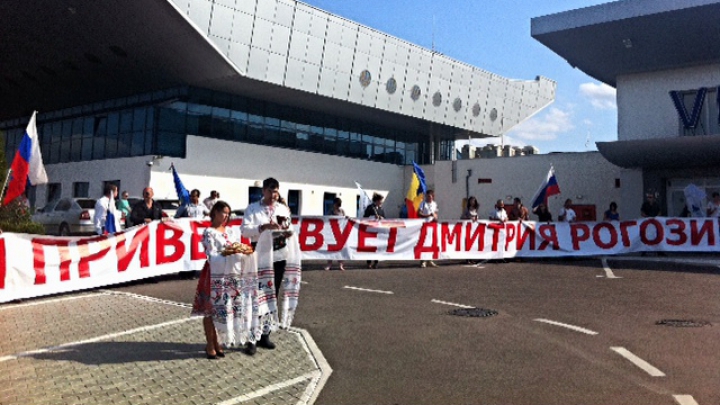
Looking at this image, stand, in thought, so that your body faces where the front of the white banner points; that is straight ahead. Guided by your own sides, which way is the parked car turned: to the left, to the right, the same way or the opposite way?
to the right

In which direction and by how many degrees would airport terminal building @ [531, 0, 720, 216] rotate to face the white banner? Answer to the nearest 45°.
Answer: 0° — it already faces it

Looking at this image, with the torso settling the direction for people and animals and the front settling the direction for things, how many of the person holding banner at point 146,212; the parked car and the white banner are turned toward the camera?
2

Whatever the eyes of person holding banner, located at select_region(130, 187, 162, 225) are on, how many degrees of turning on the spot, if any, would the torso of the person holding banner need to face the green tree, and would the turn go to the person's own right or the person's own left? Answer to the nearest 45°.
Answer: approximately 135° to the person's own right

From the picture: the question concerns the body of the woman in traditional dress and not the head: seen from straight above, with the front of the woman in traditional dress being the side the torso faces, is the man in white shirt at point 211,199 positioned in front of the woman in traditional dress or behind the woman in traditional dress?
behind

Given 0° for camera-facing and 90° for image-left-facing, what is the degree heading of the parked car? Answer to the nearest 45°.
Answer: approximately 135°

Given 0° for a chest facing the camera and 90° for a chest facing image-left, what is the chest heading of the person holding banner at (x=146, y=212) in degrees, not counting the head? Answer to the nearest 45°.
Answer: approximately 0°
